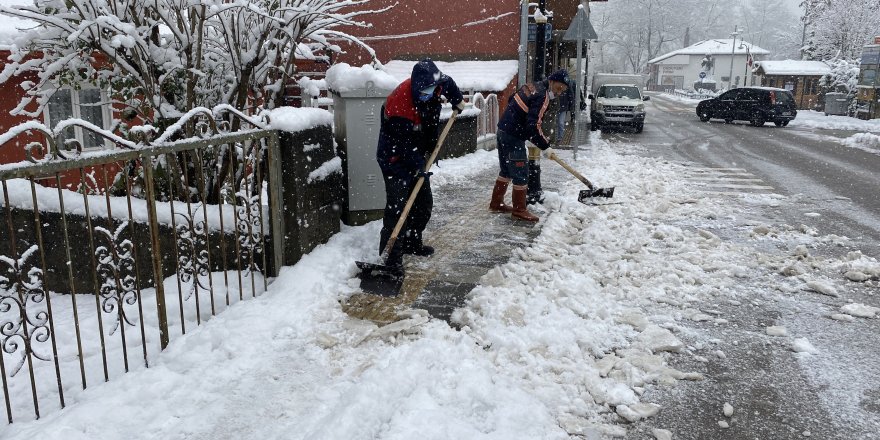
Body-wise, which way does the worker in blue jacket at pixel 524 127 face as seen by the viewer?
to the viewer's right

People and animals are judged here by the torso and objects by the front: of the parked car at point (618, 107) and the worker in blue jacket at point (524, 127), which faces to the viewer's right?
the worker in blue jacket

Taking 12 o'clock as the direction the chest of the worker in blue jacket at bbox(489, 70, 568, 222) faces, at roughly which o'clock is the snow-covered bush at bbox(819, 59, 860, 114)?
The snow-covered bush is roughly at 10 o'clock from the worker in blue jacket.

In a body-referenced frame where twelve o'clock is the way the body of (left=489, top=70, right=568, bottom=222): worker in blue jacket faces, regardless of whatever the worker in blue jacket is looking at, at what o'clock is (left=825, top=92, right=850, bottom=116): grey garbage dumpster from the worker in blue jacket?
The grey garbage dumpster is roughly at 10 o'clock from the worker in blue jacket.

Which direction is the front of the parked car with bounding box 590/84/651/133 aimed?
toward the camera

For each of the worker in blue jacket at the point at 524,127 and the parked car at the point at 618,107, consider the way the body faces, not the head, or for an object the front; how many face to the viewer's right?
1

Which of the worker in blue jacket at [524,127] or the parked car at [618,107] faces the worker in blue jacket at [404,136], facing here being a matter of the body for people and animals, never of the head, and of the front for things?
the parked car

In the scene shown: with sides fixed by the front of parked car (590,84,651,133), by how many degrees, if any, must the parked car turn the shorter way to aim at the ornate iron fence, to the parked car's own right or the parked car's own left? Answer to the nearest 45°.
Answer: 0° — it already faces it

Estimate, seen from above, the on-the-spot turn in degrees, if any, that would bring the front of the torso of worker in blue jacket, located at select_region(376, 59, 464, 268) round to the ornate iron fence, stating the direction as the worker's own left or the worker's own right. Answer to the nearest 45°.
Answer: approximately 90° to the worker's own right

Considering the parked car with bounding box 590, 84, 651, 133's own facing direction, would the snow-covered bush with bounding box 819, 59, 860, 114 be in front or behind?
behind

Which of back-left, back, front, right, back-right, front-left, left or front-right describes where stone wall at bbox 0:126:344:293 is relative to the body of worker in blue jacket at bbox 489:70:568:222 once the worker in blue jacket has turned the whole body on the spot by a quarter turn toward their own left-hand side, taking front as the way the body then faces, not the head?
back-left

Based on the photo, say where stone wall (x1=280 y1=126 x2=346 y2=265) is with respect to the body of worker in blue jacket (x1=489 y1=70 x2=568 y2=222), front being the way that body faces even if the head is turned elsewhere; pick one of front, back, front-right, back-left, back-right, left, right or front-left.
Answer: back-right

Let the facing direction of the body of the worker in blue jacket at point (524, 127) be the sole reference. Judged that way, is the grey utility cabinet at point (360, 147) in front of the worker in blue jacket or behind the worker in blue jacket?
behind

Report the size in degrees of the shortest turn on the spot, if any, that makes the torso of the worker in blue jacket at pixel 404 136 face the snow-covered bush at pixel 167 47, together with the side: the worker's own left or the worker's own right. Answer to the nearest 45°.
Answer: approximately 135° to the worker's own right

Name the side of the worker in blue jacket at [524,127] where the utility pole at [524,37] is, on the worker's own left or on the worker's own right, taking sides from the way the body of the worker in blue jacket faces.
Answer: on the worker's own left
